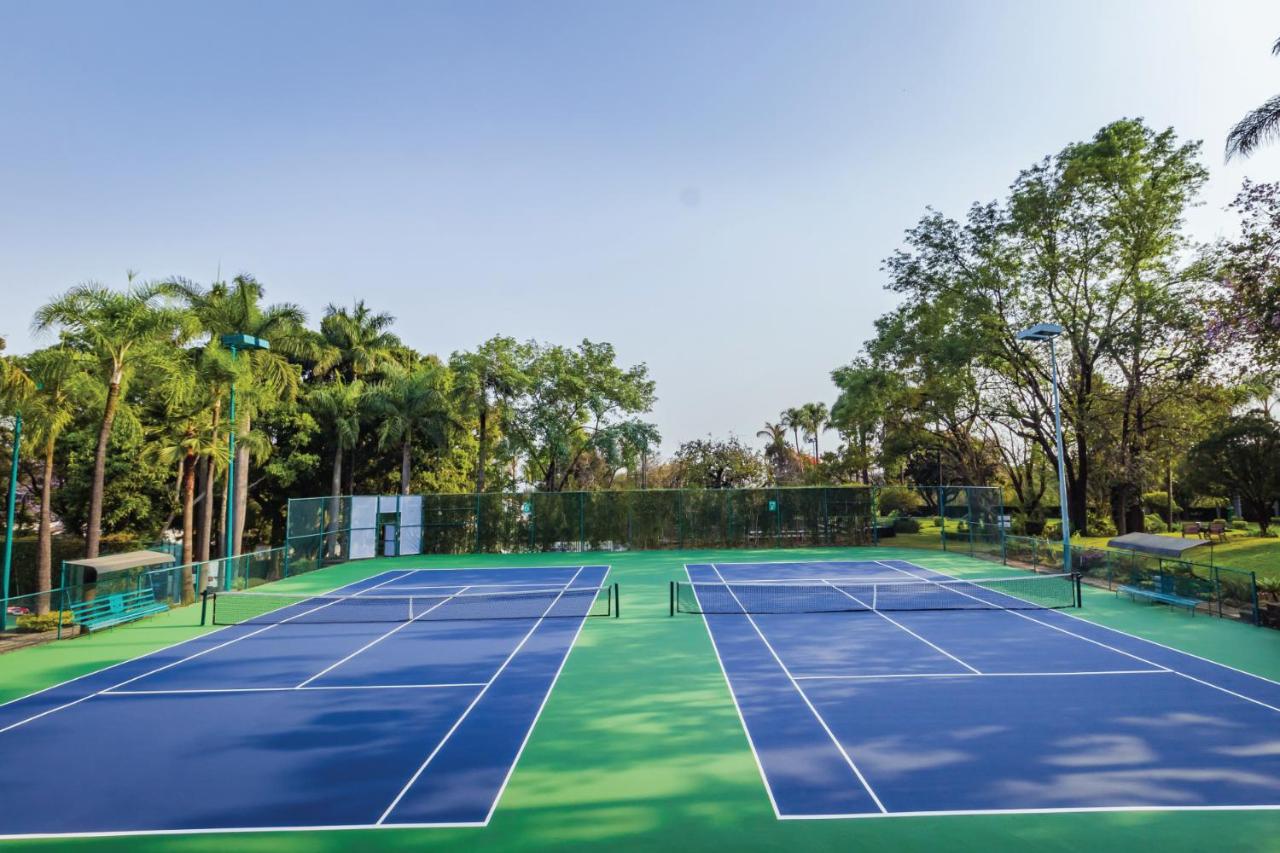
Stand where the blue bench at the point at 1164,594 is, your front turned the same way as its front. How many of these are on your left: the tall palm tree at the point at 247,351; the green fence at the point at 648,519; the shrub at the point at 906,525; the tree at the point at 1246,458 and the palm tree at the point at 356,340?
0

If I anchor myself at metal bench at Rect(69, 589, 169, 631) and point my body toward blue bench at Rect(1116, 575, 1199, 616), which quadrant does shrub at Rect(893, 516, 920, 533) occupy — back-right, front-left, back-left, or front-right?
front-left

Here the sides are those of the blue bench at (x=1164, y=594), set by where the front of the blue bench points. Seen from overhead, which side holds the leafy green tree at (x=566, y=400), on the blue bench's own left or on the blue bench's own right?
on the blue bench's own right

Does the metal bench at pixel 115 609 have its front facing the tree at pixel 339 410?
no

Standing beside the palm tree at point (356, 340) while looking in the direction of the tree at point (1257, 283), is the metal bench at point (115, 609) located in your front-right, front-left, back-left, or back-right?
front-right

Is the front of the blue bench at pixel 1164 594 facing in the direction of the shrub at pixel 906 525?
no

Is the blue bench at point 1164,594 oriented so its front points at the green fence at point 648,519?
no

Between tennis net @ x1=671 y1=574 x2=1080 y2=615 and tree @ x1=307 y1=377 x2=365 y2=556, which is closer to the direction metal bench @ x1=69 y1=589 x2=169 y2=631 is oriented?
the tennis net

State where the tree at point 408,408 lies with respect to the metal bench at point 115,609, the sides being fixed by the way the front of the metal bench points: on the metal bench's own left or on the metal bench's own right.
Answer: on the metal bench's own left

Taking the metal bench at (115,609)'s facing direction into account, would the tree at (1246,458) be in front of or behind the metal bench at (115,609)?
in front

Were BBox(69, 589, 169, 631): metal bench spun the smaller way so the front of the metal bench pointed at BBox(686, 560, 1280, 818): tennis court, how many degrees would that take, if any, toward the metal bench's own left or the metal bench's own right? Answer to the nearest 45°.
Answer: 0° — it already faces it

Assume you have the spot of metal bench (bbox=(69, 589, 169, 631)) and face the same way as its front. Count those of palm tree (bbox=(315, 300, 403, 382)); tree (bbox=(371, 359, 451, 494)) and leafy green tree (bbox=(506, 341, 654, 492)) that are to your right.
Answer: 0

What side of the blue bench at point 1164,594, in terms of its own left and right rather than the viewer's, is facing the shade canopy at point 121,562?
front

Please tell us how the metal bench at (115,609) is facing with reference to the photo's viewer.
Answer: facing the viewer and to the right of the viewer

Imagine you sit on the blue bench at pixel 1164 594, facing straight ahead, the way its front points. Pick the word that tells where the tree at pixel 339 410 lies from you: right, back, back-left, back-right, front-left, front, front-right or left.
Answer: front-right

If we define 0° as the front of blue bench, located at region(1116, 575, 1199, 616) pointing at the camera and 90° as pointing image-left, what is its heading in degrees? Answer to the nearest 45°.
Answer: approximately 45°

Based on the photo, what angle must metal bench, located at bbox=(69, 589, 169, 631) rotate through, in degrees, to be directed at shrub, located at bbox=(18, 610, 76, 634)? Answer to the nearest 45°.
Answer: approximately 180°

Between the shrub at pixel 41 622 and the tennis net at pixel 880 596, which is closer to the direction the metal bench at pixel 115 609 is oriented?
the tennis net

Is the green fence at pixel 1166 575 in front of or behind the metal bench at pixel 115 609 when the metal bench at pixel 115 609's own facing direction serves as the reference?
in front

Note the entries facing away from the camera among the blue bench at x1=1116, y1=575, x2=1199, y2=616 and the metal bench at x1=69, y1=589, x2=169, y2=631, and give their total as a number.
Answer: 0
